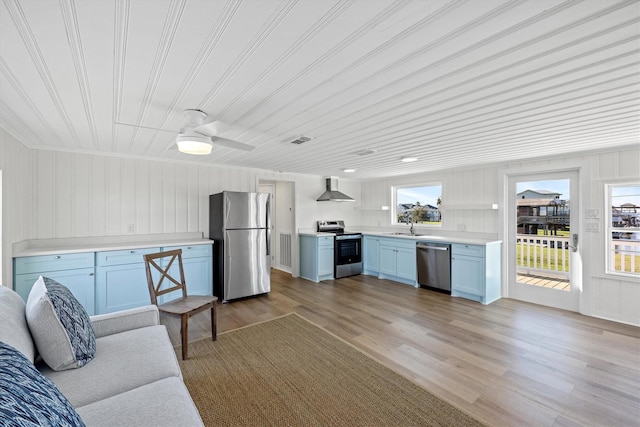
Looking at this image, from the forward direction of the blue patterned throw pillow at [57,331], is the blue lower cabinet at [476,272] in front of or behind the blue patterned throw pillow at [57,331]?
in front

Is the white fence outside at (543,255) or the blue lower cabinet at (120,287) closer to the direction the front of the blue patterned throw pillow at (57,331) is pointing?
the white fence outside

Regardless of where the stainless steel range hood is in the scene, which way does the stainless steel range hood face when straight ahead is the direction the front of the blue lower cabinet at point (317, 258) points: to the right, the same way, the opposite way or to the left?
the same way

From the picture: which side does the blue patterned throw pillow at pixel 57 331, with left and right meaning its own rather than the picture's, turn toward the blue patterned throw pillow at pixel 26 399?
right

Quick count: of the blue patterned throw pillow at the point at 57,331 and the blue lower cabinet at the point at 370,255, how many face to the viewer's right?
1

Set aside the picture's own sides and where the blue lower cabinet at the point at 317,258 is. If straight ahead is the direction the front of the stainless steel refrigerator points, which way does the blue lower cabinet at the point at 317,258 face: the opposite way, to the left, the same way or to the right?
the same way

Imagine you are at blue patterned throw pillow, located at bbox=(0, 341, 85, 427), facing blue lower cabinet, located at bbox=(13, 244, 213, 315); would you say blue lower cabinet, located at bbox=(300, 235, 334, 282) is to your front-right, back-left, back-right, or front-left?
front-right

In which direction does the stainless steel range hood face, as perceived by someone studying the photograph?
facing the viewer and to the right of the viewer

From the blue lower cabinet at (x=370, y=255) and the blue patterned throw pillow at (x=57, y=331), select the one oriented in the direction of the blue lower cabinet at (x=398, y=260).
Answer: the blue patterned throw pillow

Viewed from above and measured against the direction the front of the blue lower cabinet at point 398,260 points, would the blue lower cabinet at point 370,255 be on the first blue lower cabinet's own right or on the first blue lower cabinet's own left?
on the first blue lower cabinet's own right

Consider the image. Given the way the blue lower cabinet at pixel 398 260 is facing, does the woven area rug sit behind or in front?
in front

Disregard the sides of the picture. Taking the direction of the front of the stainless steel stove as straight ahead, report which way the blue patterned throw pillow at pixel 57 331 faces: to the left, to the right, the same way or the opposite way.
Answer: to the left

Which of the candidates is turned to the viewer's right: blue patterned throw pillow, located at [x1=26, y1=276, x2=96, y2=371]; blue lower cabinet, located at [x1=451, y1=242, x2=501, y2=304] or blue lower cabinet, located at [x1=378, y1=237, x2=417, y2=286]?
the blue patterned throw pillow

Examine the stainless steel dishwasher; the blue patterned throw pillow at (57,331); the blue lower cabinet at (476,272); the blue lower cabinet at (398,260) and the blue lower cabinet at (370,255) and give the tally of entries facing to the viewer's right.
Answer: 1

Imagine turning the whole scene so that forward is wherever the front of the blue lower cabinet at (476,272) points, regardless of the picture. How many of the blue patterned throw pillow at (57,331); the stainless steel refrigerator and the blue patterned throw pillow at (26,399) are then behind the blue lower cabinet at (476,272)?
0

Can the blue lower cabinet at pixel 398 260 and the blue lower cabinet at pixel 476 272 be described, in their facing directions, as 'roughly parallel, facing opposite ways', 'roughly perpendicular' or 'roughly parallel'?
roughly parallel

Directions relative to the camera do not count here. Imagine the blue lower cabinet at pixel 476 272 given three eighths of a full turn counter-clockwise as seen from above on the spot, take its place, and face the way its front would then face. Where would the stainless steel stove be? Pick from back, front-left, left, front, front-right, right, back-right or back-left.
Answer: back
